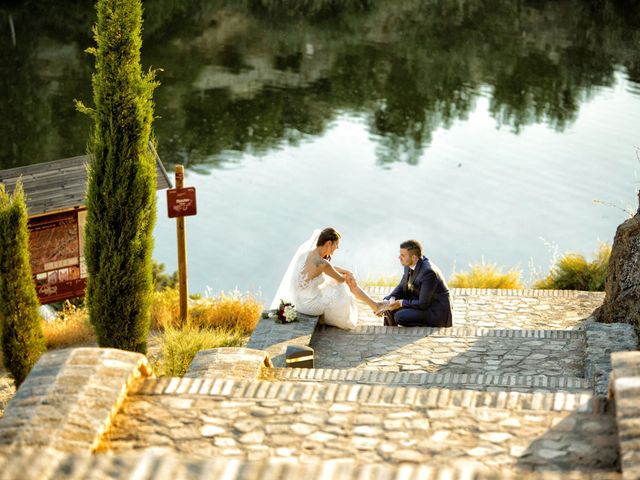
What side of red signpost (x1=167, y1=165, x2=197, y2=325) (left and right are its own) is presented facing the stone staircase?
front

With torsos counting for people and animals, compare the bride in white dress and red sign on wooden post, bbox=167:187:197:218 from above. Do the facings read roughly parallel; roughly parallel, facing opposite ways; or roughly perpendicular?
roughly perpendicular

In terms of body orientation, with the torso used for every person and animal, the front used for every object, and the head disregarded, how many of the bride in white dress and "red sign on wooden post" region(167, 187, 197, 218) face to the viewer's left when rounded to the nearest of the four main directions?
0

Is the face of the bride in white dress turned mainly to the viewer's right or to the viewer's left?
to the viewer's right

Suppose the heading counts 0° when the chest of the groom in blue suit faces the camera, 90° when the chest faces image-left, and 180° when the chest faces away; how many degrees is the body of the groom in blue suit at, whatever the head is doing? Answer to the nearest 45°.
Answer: approximately 90°

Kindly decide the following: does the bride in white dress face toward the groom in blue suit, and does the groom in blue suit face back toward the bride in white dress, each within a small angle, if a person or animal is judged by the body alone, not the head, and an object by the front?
yes

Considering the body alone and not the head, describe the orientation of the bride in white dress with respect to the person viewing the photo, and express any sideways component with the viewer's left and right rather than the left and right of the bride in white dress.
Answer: facing to the right of the viewer

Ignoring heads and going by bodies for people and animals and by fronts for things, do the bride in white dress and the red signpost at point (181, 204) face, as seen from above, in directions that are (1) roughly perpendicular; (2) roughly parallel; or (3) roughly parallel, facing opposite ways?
roughly perpendicular

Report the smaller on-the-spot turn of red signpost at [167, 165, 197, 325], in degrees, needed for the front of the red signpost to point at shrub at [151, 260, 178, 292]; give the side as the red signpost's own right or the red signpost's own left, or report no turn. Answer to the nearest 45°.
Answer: approximately 180°
